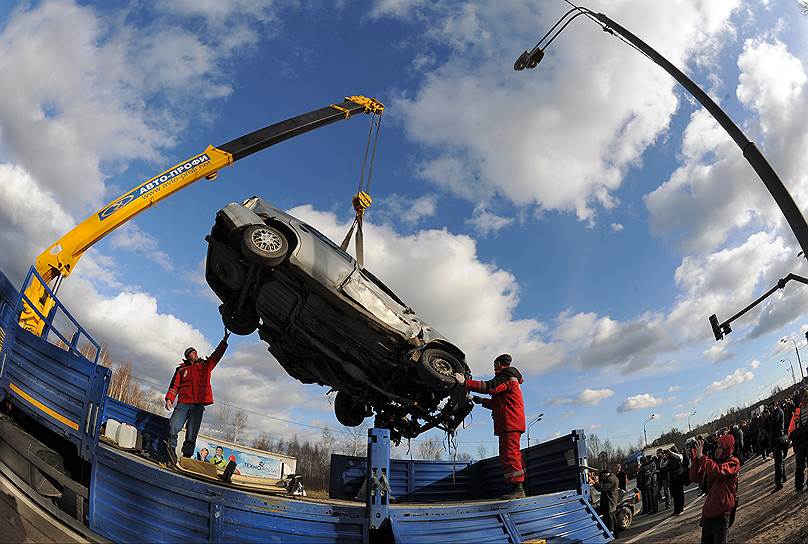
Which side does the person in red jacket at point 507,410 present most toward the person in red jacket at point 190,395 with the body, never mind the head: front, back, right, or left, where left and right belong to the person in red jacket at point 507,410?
front

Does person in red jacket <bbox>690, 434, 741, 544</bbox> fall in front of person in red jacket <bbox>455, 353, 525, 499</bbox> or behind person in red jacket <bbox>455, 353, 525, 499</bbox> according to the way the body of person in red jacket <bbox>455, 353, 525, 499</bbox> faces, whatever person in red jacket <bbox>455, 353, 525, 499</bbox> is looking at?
behind

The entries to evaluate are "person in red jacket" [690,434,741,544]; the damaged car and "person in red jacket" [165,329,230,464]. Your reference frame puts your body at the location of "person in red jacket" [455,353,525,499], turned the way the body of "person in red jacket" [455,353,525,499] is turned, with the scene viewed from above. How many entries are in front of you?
2

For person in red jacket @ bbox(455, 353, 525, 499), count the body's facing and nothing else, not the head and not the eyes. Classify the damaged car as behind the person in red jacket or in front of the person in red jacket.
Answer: in front

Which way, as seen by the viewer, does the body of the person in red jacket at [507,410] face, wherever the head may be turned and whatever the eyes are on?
to the viewer's left

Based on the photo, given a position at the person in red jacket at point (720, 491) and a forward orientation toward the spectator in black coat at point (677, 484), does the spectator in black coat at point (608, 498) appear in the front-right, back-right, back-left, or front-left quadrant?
front-left

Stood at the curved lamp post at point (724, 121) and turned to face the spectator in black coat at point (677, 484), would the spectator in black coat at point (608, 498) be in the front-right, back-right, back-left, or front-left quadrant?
front-left

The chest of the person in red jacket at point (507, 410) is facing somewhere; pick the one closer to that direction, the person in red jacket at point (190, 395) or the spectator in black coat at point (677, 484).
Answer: the person in red jacket
